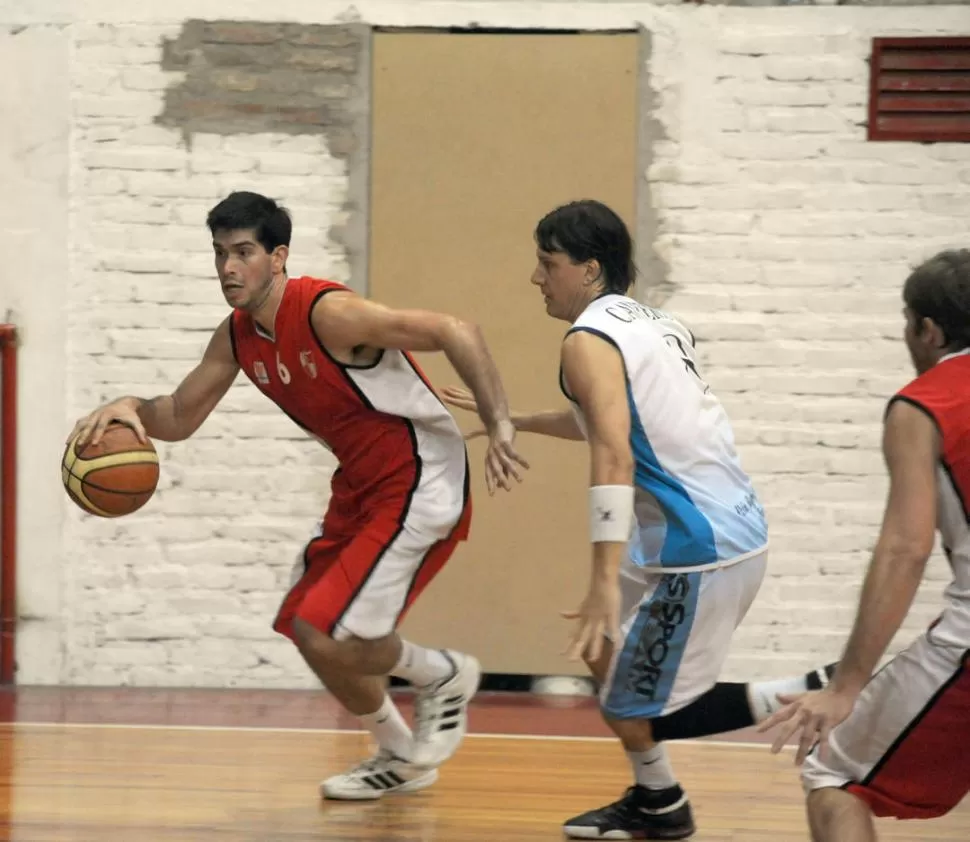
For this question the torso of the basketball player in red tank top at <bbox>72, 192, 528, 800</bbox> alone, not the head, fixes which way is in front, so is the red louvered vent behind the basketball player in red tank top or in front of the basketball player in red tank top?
behind

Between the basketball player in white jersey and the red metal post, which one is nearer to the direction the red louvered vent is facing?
the basketball player in white jersey

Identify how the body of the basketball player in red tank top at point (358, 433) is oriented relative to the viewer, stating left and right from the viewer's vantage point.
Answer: facing the viewer and to the left of the viewer

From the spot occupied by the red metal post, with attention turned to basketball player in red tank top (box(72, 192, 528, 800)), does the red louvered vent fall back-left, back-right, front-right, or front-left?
front-left

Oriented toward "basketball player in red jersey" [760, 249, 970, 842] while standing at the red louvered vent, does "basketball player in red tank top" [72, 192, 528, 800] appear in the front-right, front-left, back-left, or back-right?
front-right

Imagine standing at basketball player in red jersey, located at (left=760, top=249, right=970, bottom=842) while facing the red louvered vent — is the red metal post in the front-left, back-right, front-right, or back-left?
front-left

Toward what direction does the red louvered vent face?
toward the camera

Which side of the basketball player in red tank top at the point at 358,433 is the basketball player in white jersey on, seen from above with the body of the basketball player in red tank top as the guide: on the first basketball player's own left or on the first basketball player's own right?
on the first basketball player's own left

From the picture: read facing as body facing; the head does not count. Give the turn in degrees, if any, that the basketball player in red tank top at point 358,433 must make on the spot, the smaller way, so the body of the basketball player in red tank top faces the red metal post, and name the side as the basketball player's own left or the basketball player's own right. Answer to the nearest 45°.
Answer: approximately 90° to the basketball player's own right

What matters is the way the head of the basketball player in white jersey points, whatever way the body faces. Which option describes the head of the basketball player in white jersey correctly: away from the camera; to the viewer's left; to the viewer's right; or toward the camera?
to the viewer's left

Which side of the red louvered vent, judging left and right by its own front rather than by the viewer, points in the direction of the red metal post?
right

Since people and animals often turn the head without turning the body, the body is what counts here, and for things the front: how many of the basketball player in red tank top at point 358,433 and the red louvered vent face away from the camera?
0

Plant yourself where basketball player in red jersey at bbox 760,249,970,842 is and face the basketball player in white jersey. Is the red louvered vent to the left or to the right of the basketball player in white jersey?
right

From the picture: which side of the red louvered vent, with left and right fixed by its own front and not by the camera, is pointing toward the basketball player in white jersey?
front

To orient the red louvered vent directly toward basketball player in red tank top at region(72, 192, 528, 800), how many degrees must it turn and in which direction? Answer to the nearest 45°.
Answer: approximately 45° to its right

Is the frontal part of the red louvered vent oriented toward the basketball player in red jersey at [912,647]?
yes

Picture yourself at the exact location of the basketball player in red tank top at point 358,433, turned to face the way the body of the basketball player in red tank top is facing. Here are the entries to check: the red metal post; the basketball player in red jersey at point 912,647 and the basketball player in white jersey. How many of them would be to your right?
1
